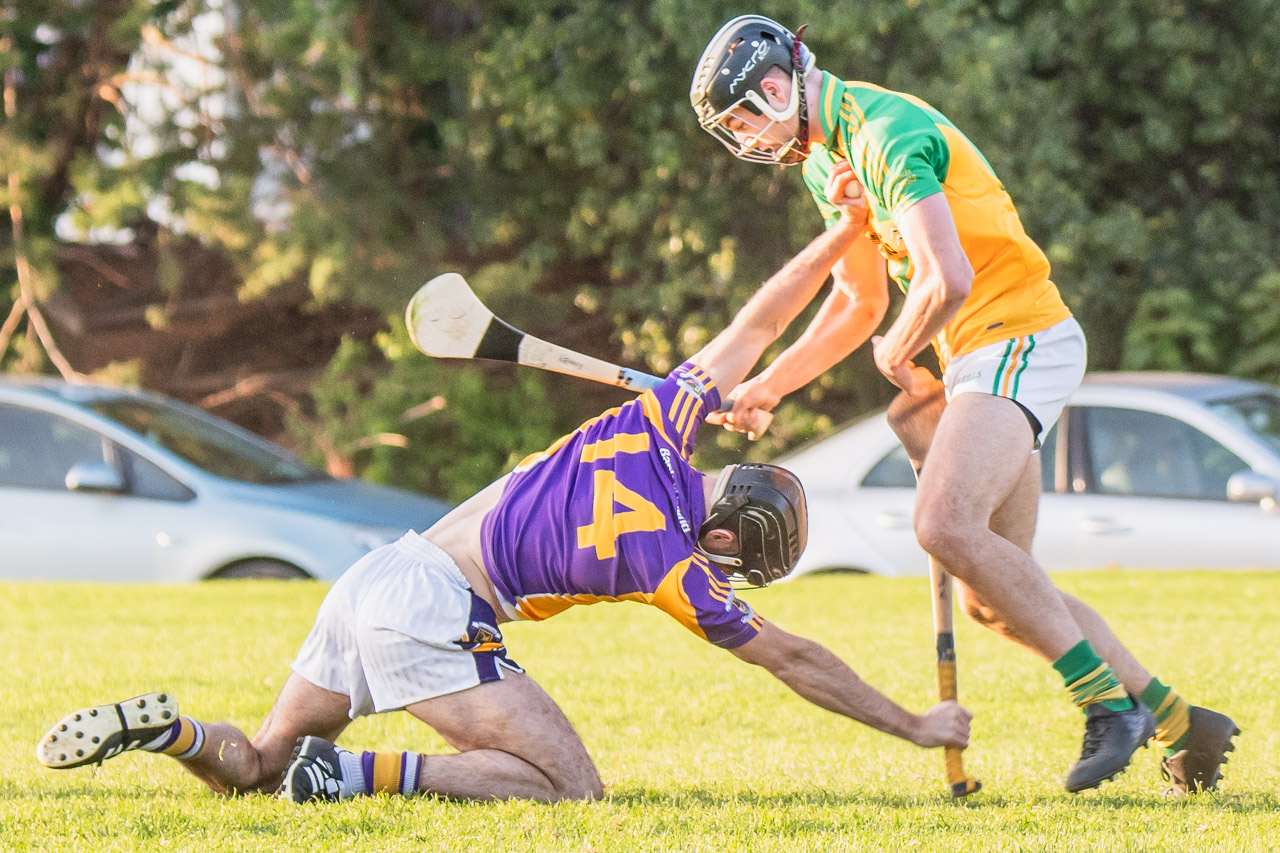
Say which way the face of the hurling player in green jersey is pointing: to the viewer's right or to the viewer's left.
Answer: to the viewer's left

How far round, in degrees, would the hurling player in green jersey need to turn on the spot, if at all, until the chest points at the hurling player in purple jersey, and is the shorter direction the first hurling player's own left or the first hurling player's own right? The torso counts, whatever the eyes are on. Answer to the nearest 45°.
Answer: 0° — they already face them

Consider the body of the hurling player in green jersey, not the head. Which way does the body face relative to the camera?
to the viewer's left

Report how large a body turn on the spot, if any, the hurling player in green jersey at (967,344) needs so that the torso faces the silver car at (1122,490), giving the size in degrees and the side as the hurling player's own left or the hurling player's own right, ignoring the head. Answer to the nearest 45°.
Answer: approximately 90° to the hurling player's own right

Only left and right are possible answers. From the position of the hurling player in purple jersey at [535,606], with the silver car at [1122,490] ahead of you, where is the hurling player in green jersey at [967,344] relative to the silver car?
right

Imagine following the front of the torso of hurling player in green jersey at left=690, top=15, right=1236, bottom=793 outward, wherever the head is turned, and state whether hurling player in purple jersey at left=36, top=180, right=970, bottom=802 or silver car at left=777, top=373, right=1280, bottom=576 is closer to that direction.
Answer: the hurling player in purple jersey
